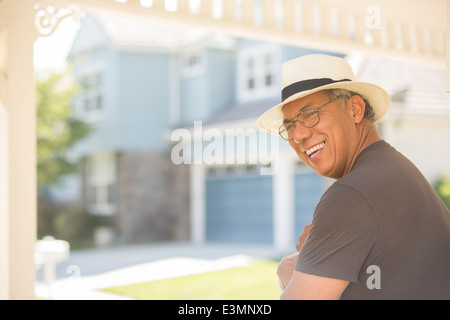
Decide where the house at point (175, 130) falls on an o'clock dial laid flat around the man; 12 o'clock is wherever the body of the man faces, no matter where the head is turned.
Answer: The house is roughly at 1 o'clock from the man.

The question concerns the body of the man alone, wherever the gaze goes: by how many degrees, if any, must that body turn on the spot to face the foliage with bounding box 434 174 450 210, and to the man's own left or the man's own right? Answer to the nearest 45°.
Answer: approximately 45° to the man's own right

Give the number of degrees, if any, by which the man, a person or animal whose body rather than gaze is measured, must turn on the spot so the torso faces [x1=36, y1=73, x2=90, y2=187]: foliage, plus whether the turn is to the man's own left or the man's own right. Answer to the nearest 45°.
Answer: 0° — they already face it

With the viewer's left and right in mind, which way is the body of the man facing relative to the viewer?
facing away from the viewer and to the left of the viewer
